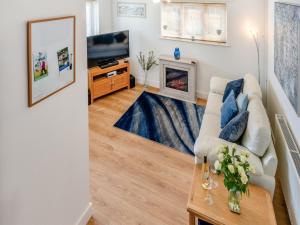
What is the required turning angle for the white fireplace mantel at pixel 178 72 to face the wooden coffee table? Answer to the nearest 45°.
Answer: approximately 45° to its left

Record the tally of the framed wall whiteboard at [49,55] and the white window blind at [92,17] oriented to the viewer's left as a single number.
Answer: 0

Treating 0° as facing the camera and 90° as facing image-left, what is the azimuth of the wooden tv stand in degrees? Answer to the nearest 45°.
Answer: approximately 315°

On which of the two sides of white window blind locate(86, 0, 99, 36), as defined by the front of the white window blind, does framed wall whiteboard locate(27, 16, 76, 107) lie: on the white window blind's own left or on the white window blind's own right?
on the white window blind's own right
